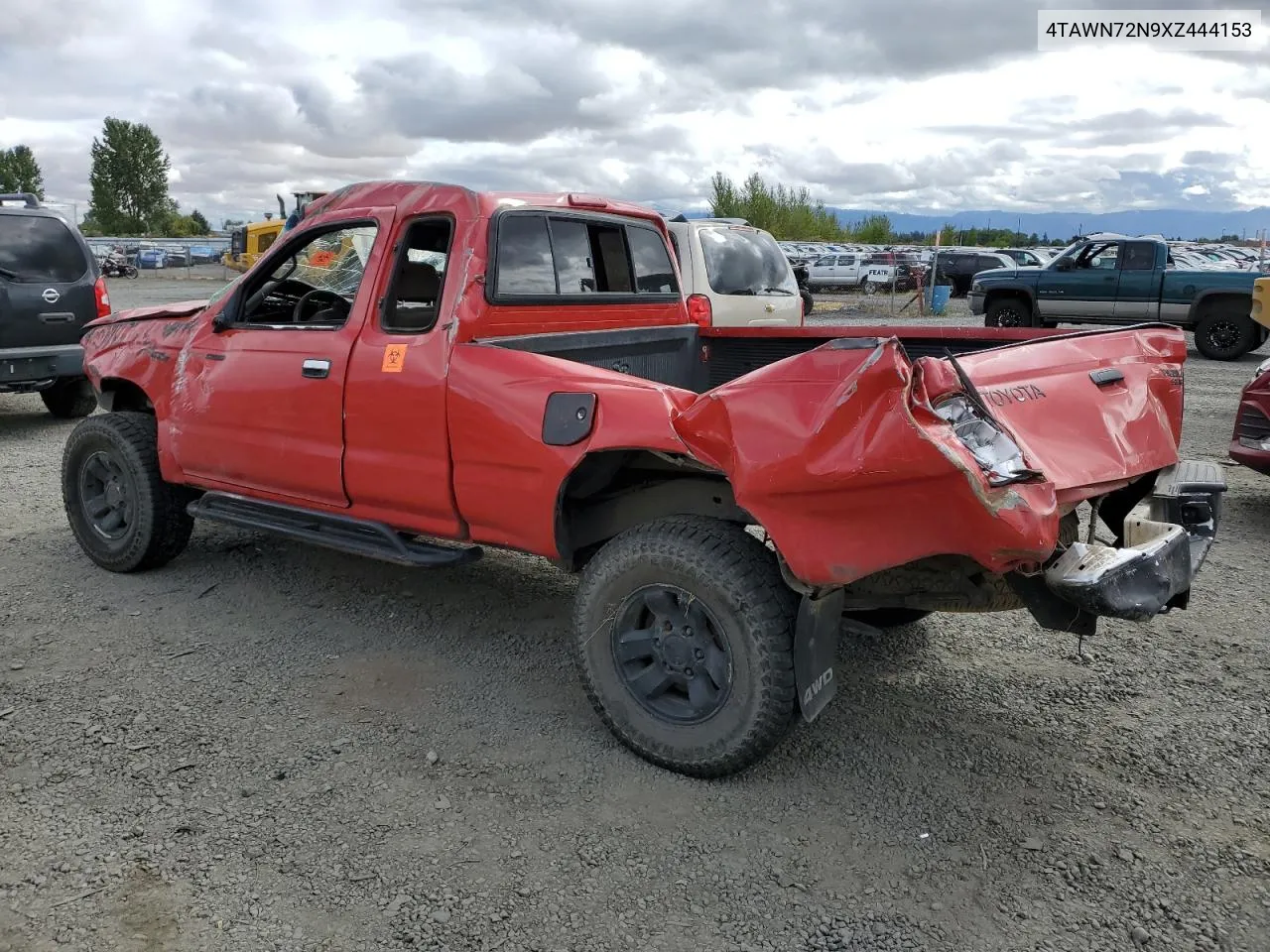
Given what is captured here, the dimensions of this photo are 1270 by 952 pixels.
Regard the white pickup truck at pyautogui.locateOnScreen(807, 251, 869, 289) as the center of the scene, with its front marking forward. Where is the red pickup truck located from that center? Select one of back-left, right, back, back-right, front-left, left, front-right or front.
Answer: left

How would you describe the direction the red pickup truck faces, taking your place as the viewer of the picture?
facing away from the viewer and to the left of the viewer

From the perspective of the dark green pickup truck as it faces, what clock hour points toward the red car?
The red car is roughly at 9 o'clock from the dark green pickup truck.

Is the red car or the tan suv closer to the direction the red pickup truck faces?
the tan suv

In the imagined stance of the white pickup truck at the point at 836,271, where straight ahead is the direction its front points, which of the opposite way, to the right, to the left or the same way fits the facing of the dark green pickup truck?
the same way

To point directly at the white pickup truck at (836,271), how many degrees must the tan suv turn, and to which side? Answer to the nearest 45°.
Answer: approximately 45° to its right

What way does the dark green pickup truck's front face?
to the viewer's left

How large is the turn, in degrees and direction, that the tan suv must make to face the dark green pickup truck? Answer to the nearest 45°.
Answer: approximately 90° to its right

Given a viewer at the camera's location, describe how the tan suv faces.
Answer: facing away from the viewer and to the left of the viewer

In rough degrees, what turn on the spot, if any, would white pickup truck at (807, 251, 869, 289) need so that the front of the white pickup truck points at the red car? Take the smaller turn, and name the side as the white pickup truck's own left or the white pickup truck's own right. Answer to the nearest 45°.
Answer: approximately 90° to the white pickup truck's own left

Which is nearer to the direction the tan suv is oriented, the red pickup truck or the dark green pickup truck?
the dark green pickup truck

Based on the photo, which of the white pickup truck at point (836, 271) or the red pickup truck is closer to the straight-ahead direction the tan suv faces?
the white pickup truck

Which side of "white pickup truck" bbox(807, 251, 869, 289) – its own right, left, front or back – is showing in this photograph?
left

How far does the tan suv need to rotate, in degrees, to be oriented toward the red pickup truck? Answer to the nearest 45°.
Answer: approximately 135° to its left

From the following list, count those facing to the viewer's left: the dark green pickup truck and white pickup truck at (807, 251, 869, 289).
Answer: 2
